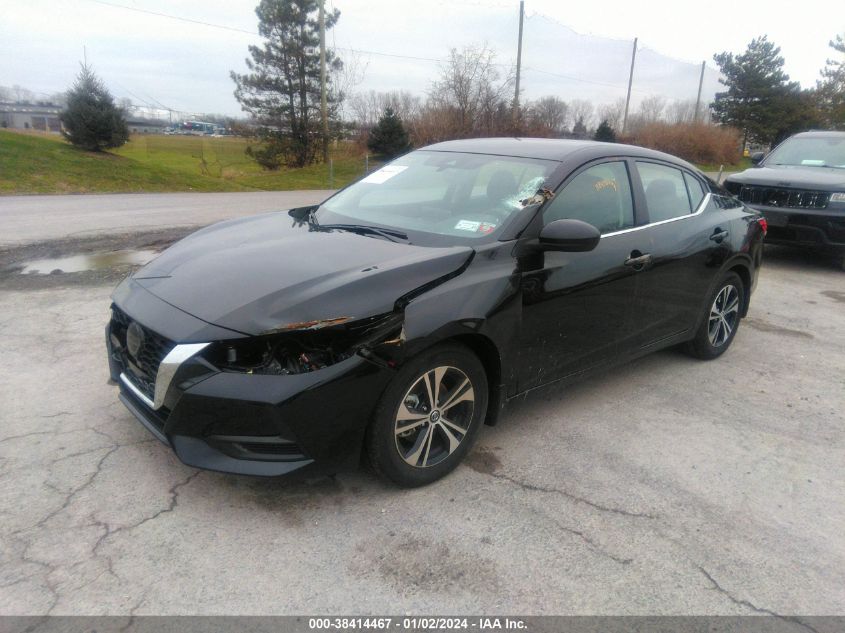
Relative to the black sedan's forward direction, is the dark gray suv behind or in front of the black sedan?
behind

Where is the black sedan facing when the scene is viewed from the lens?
facing the viewer and to the left of the viewer

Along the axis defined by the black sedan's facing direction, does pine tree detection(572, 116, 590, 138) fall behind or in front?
behind

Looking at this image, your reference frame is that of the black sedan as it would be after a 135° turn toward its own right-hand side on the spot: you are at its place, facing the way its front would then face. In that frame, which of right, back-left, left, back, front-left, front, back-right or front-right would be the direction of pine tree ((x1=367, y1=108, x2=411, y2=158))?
front

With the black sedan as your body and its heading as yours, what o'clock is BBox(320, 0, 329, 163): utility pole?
The utility pole is roughly at 4 o'clock from the black sedan.

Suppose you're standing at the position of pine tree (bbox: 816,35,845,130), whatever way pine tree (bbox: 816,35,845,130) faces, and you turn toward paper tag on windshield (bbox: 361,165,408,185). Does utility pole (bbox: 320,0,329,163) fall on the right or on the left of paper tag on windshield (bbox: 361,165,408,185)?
right

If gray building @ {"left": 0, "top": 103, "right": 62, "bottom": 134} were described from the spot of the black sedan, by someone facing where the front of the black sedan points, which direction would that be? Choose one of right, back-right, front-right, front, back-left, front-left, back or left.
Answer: right

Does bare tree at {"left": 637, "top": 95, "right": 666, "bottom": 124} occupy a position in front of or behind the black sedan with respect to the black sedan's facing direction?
behind
